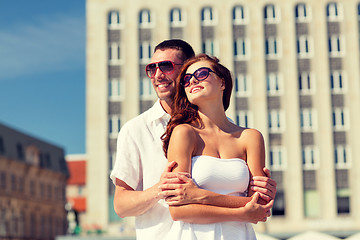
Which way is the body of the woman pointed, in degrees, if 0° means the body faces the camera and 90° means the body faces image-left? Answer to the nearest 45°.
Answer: approximately 0°

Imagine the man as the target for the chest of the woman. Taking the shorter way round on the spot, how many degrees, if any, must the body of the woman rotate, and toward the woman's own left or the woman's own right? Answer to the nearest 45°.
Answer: approximately 135° to the woman's own right
